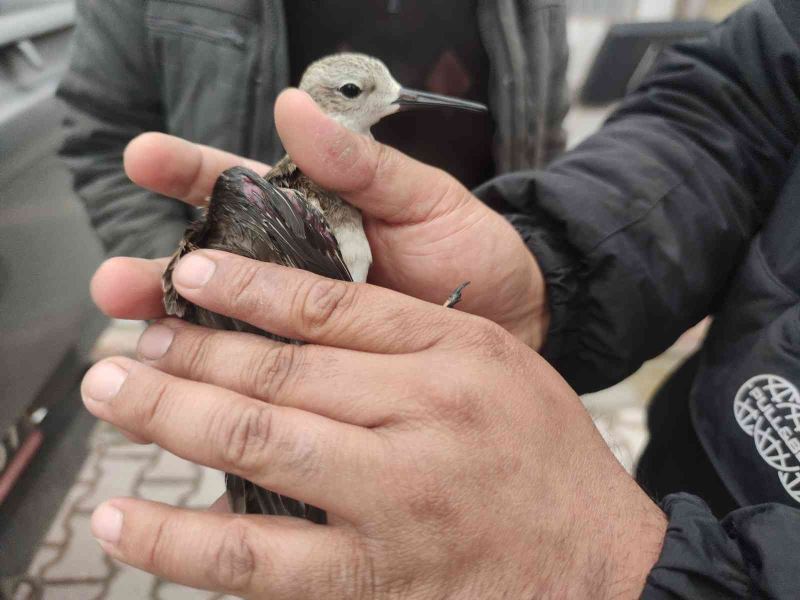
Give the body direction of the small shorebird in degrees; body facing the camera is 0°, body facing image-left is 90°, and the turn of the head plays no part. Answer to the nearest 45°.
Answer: approximately 270°

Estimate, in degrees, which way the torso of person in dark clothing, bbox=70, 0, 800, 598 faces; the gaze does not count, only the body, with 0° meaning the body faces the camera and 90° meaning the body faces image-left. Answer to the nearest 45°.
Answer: approximately 45°
